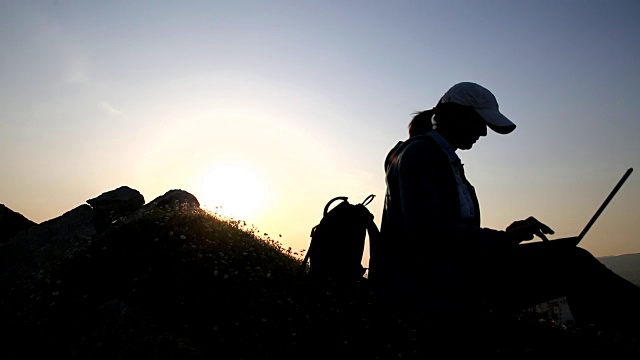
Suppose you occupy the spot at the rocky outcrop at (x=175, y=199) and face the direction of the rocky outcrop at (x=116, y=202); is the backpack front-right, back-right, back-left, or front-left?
back-left

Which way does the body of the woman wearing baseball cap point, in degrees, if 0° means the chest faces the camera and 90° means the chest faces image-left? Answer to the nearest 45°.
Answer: approximately 270°

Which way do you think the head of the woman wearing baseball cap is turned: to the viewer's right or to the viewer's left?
to the viewer's right

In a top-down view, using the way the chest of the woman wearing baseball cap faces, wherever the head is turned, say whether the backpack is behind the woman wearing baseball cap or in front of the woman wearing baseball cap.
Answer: behind
